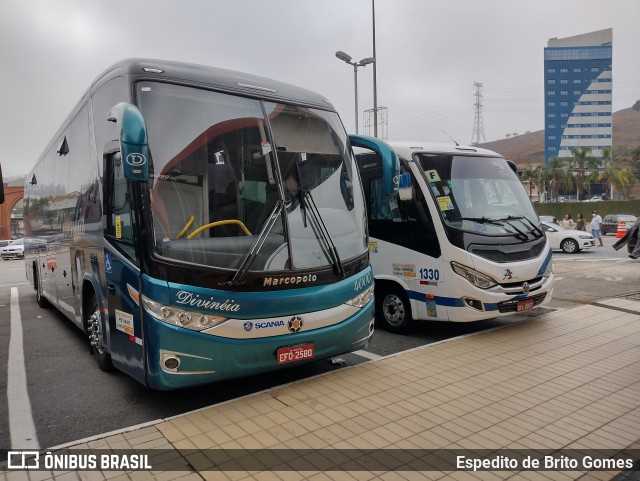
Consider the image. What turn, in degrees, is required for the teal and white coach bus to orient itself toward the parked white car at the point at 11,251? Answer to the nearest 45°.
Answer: approximately 135° to its left

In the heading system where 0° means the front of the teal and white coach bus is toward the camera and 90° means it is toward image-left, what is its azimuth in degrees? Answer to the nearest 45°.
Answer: approximately 315°

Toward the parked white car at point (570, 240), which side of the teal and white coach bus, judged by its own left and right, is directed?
left
